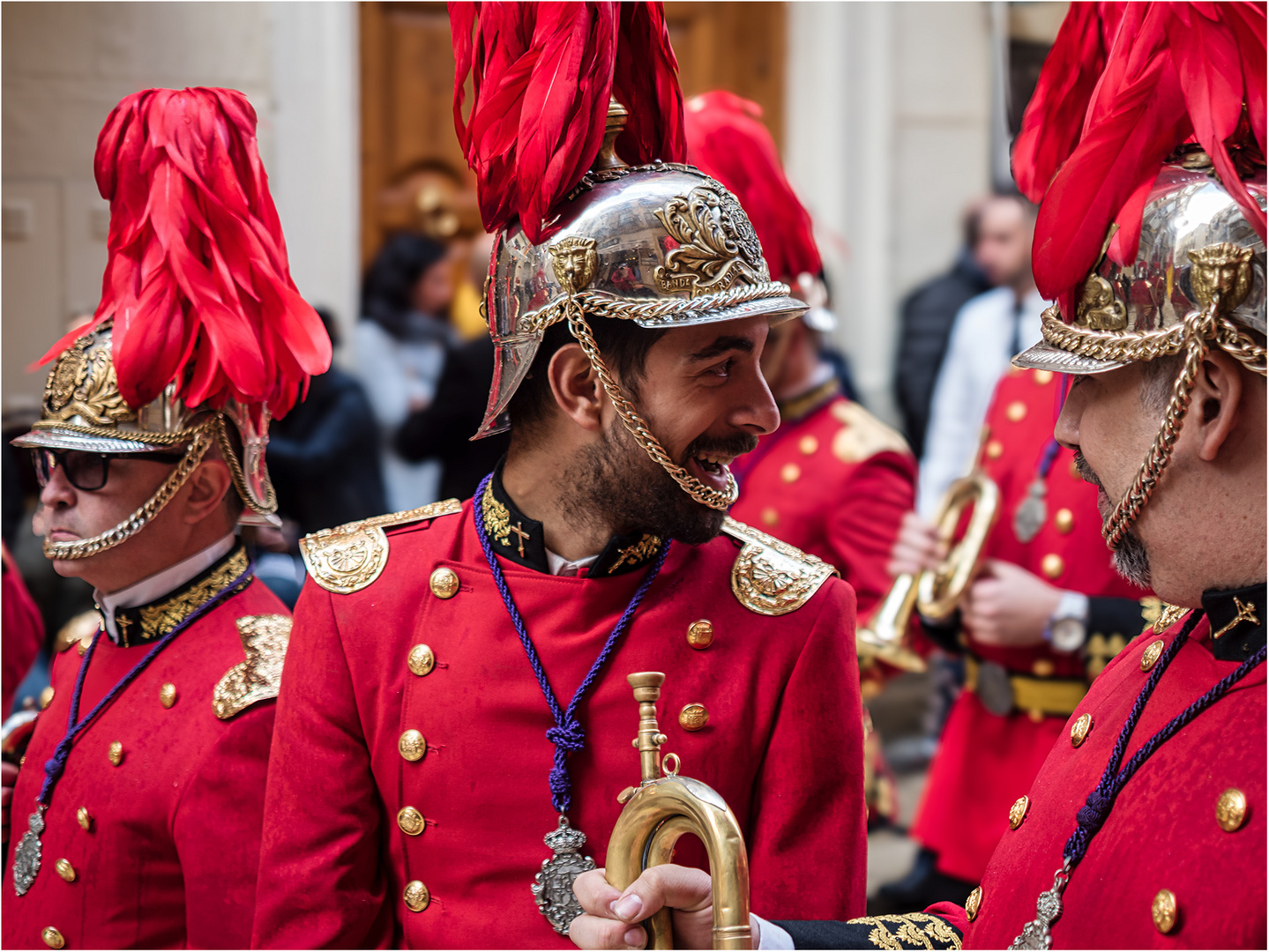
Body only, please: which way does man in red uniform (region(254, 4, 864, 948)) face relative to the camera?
toward the camera

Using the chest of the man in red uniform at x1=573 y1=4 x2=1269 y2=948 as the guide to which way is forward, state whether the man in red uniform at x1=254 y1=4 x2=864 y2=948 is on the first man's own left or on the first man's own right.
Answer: on the first man's own right

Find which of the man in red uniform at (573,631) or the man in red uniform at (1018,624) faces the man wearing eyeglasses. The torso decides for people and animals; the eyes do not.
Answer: the man in red uniform at (1018,624)

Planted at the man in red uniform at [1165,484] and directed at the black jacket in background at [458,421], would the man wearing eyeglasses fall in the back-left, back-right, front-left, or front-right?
front-left

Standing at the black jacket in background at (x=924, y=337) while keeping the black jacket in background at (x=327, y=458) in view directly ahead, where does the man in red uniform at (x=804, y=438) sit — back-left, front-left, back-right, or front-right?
front-left

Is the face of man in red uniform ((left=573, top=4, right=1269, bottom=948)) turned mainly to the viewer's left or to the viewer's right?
to the viewer's left

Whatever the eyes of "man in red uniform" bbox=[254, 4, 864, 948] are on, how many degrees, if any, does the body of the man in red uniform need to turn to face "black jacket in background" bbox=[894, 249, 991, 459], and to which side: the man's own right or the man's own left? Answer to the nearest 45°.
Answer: approximately 180°

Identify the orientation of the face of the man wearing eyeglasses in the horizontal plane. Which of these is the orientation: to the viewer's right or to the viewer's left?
to the viewer's left

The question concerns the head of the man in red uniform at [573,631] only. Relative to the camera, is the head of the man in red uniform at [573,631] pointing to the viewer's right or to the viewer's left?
to the viewer's right

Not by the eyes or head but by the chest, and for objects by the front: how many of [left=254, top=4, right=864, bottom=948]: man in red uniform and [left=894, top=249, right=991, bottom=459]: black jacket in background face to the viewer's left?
0

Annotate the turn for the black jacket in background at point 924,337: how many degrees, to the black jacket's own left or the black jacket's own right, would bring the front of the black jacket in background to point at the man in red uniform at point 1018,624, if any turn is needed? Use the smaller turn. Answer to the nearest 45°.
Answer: approximately 45° to the black jacket's own right
